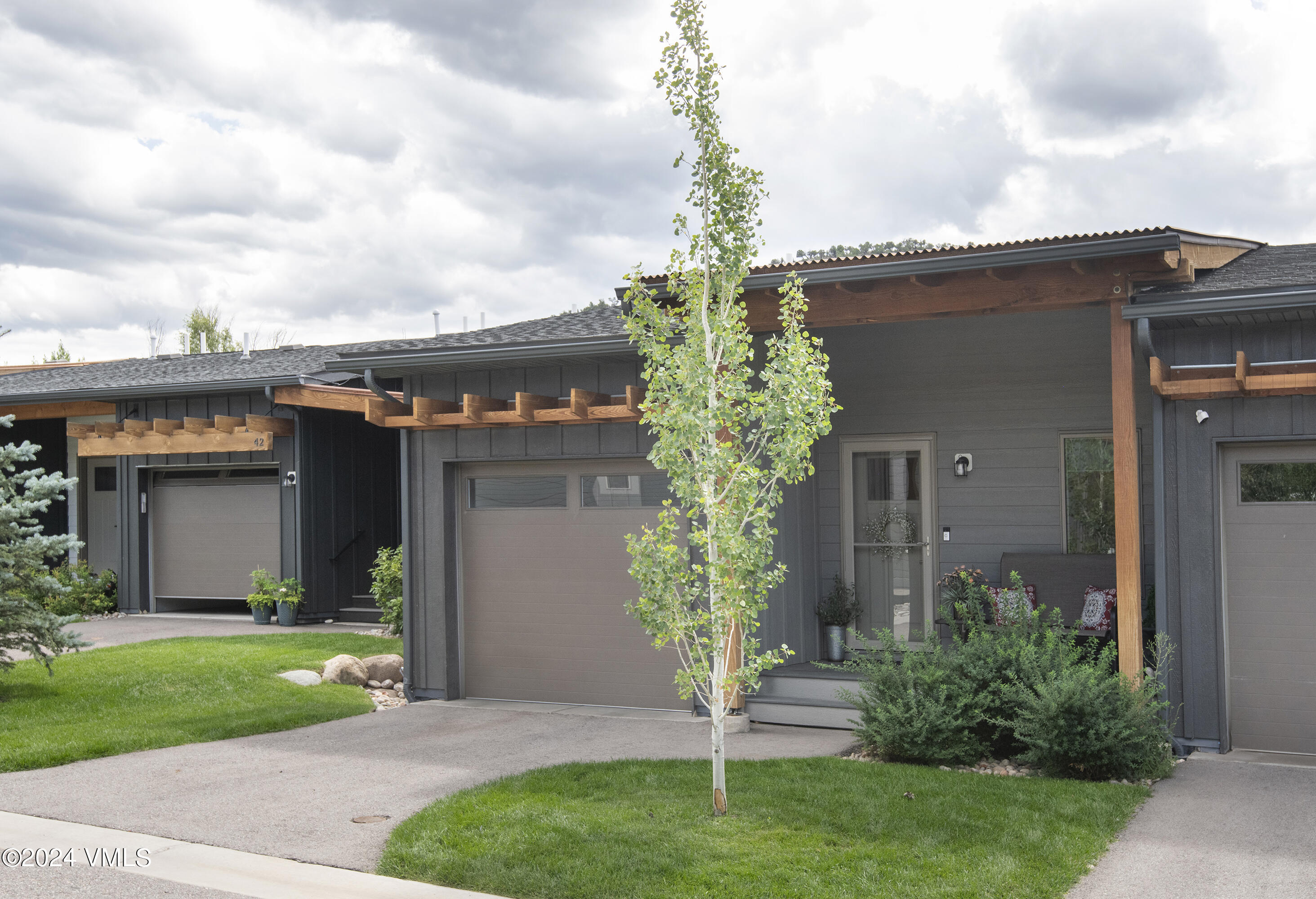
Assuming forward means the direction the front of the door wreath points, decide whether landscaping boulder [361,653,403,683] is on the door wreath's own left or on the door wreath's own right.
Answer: on the door wreath's own right

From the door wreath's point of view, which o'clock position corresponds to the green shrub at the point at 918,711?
The green shrub is roughly at 12 o'clock from the door wreath.

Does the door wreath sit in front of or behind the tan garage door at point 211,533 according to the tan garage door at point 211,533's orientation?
in front

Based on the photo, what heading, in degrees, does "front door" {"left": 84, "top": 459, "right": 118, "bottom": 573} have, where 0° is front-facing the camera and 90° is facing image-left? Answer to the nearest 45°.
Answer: approximately 0°

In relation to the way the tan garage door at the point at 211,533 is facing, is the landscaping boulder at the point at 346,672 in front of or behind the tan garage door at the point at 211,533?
in front

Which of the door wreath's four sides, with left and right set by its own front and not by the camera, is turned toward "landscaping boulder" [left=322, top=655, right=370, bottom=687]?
right

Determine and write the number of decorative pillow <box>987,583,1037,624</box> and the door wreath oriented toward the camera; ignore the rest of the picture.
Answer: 2

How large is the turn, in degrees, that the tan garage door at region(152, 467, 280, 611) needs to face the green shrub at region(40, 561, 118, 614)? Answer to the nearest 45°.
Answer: approximately 135° to its right

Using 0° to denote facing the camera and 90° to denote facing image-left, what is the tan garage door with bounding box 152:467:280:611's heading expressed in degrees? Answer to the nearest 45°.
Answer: approximately 0°
